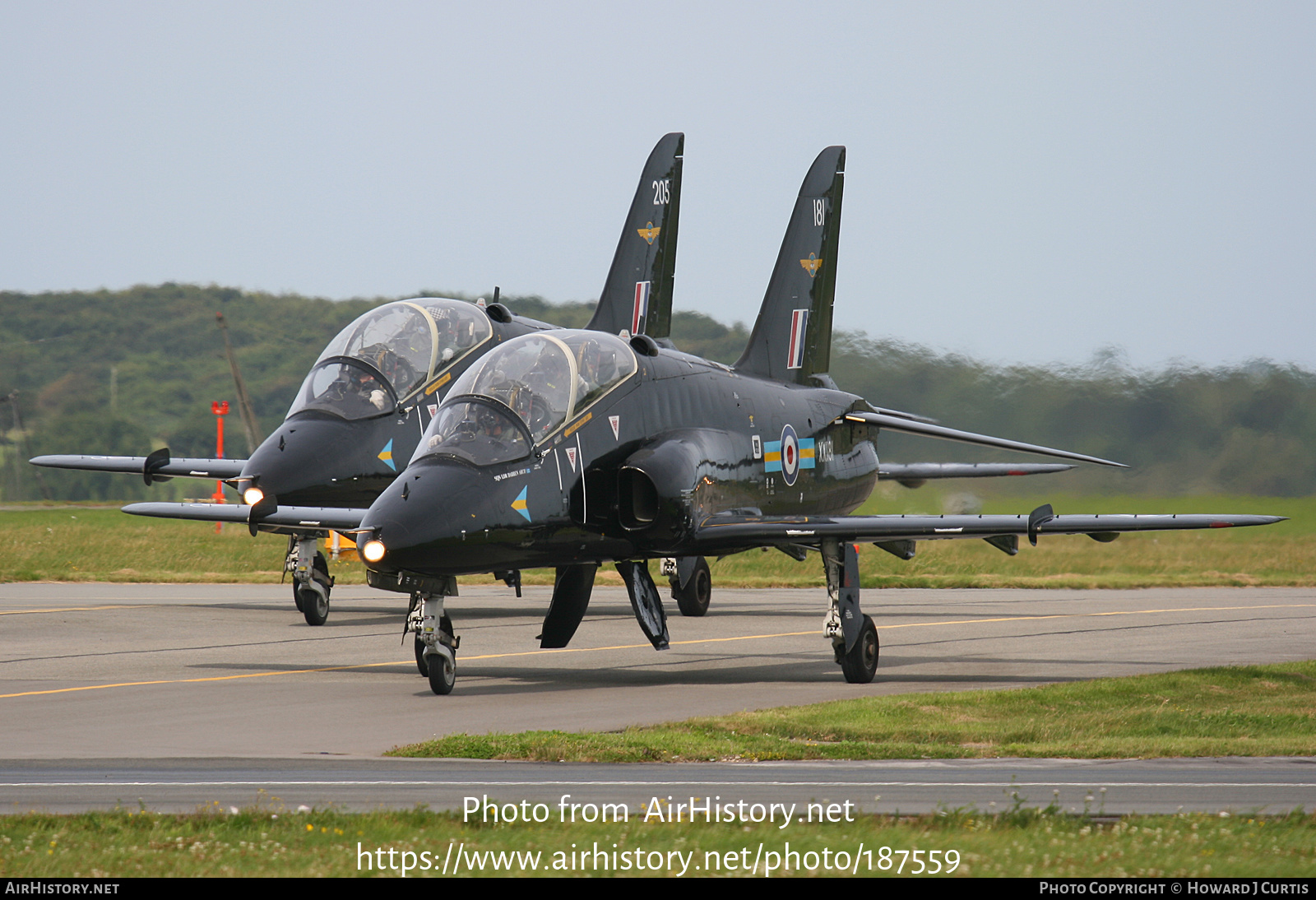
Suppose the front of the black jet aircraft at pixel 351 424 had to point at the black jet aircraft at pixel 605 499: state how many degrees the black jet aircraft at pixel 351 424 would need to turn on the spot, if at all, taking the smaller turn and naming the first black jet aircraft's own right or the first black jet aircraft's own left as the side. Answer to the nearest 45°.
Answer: approximately 90° to the first black jet aircraft's own left

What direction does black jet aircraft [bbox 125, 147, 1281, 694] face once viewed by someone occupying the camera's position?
facing the viewer and to the left of the viewer

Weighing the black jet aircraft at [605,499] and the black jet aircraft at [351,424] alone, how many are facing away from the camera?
0

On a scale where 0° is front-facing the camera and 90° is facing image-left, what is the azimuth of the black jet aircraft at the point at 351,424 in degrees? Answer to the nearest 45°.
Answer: approximately 45°

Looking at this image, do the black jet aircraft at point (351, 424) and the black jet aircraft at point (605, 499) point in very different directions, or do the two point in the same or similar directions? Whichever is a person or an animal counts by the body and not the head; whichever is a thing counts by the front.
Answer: same or similar directions
